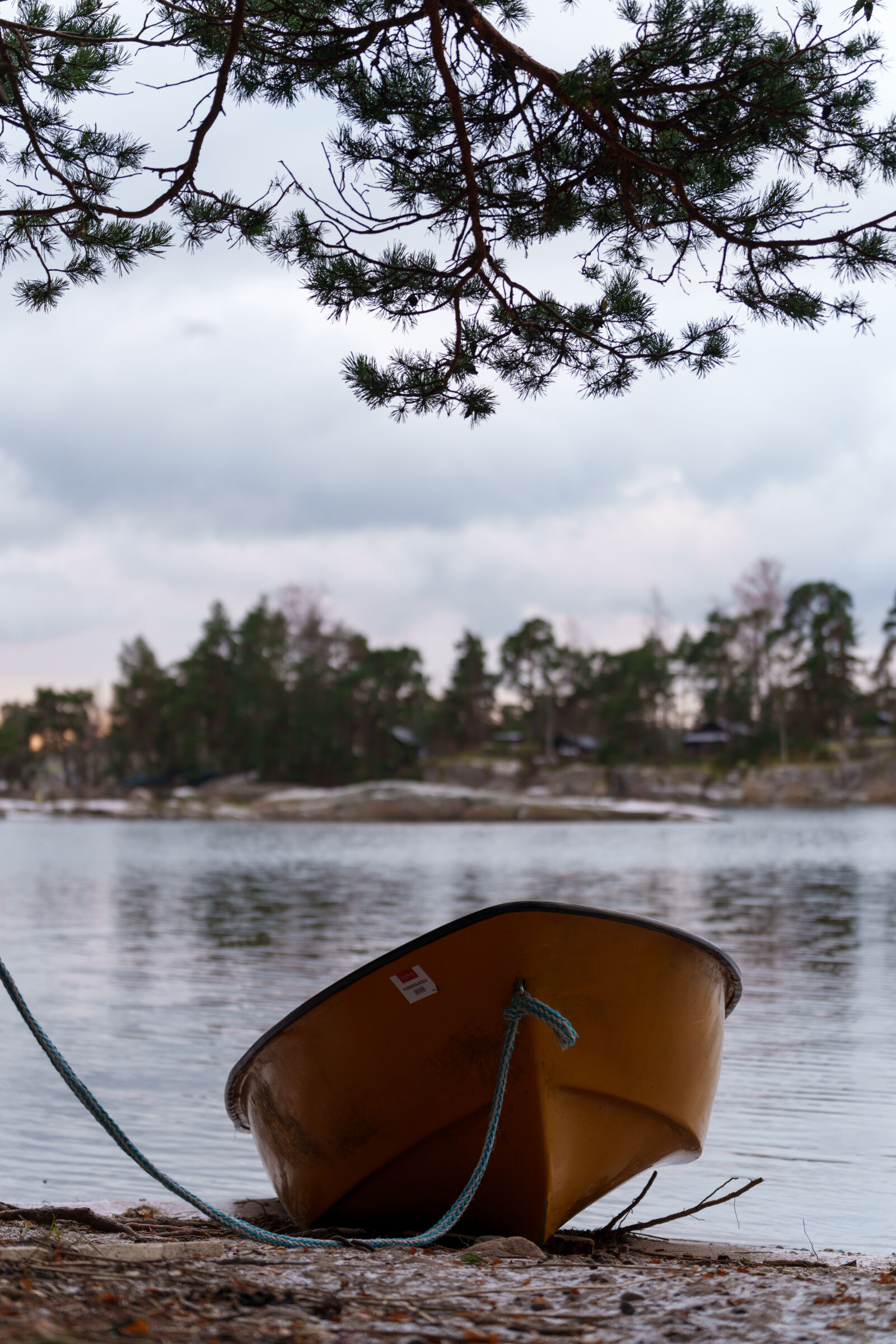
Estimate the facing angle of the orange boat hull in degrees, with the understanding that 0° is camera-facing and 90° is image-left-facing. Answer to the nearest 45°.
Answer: approximately 0°

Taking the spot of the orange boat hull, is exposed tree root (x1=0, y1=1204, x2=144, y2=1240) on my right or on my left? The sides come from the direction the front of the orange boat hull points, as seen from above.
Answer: on my right
